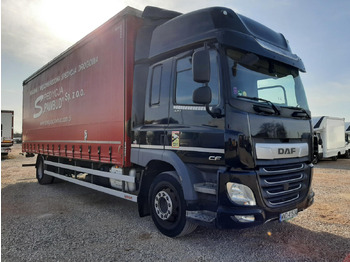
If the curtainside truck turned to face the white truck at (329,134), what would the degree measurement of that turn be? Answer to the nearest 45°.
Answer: approximately 90° to its left

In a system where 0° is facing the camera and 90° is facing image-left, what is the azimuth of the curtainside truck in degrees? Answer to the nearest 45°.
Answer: approximately 315°
